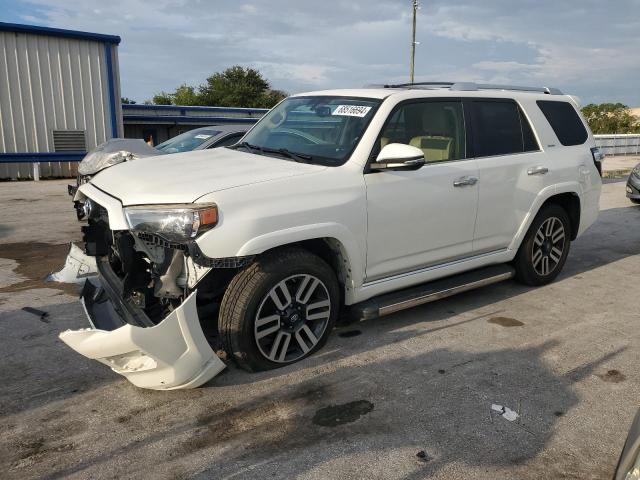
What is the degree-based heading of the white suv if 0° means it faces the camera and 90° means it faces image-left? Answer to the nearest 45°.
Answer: approximately 45°

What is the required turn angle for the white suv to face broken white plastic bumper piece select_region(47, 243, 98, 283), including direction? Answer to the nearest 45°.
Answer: approximately 45° to its right

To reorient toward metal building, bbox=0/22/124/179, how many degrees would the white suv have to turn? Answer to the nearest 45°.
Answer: approximately 90° to its right

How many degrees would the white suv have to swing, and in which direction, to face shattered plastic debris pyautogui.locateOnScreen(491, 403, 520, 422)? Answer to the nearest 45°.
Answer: approximately 90° to its left

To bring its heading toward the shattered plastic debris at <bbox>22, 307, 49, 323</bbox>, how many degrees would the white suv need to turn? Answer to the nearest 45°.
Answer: approximately 45° to its right
